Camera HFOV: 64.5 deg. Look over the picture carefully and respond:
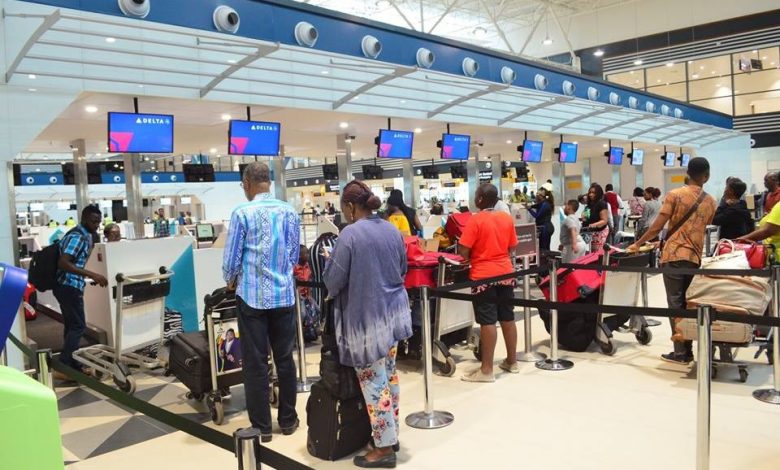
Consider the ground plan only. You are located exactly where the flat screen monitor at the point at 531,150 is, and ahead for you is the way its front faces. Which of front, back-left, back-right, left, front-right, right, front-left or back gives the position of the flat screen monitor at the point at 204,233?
right

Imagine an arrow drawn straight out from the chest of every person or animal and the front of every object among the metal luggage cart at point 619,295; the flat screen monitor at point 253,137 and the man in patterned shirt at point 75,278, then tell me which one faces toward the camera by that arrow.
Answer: the flat screen monitor

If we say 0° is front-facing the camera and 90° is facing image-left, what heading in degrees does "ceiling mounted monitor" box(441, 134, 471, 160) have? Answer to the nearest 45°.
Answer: approximately 315°

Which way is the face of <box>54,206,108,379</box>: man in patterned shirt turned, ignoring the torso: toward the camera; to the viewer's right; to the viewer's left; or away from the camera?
to the viewer's right

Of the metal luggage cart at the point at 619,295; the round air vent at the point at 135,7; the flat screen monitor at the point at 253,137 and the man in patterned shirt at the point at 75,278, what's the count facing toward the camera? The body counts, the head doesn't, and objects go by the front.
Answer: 2

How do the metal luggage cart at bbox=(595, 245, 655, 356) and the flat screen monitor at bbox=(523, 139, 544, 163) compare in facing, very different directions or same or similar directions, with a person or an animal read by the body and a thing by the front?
very different directions

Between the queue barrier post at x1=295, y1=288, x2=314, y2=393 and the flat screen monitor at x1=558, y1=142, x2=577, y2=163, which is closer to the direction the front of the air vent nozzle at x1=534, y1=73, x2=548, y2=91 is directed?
the queue barrier post

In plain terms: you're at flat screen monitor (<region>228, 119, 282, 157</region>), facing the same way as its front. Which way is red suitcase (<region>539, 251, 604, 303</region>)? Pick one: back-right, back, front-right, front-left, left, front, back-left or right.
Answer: front-left

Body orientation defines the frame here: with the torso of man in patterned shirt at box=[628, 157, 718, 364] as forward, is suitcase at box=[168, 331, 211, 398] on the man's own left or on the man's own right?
on the man's own left

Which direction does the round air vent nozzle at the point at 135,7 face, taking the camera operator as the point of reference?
facing the viewer

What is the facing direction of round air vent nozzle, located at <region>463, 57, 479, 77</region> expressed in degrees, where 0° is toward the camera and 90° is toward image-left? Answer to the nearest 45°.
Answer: approximately 315°

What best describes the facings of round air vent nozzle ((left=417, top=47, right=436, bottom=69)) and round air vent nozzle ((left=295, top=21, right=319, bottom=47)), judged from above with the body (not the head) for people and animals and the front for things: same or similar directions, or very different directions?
same or similar directions

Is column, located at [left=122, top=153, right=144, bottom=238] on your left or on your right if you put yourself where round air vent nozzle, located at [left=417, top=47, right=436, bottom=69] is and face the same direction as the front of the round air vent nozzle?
on your right

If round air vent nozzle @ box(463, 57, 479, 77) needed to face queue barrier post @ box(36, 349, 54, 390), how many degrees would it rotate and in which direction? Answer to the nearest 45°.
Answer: approximately 45° to its right

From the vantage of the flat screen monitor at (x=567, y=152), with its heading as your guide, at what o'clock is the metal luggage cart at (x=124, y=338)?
The metal luggage cart is roughly at 2 o'clock from the flat screen monitor.

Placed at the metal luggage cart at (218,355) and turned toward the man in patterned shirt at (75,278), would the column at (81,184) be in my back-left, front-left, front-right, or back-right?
front-right
